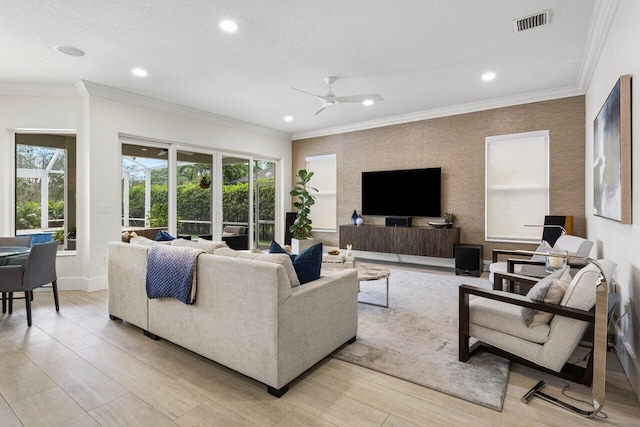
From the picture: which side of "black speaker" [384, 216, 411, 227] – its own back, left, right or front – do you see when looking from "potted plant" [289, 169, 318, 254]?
right

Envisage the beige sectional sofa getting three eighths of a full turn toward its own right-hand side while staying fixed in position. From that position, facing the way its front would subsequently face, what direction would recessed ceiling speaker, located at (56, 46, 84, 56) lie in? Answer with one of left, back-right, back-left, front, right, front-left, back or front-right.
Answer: back-right

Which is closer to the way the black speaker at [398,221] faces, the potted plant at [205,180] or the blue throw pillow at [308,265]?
the blue throw pillow

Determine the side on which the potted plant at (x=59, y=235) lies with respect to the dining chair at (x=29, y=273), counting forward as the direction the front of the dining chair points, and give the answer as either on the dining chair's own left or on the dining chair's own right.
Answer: on the dining chair's own right

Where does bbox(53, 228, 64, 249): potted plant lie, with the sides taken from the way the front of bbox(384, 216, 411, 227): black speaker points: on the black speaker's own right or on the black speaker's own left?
on the black speaker's own right

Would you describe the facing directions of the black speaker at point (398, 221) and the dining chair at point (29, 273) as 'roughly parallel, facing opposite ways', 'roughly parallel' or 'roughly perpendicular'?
roughly perpendicular

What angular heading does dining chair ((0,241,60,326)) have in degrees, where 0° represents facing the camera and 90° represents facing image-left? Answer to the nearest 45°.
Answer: approximately 135°

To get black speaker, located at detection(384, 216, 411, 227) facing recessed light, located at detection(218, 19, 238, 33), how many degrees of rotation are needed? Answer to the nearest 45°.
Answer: approximately 45° to its right

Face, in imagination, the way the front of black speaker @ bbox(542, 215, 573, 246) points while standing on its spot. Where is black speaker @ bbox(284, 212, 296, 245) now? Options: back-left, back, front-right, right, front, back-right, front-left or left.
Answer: front-right

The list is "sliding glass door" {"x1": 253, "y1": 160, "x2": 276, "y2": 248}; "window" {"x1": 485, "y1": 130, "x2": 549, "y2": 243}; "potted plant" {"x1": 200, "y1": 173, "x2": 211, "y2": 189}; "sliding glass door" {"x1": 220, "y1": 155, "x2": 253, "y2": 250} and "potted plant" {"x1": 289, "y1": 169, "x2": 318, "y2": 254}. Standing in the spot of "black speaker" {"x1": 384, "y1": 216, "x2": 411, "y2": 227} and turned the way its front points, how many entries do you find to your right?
4

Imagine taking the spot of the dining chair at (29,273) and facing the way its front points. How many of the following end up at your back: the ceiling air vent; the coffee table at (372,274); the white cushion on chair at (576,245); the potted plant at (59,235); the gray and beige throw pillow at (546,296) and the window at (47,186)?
4
